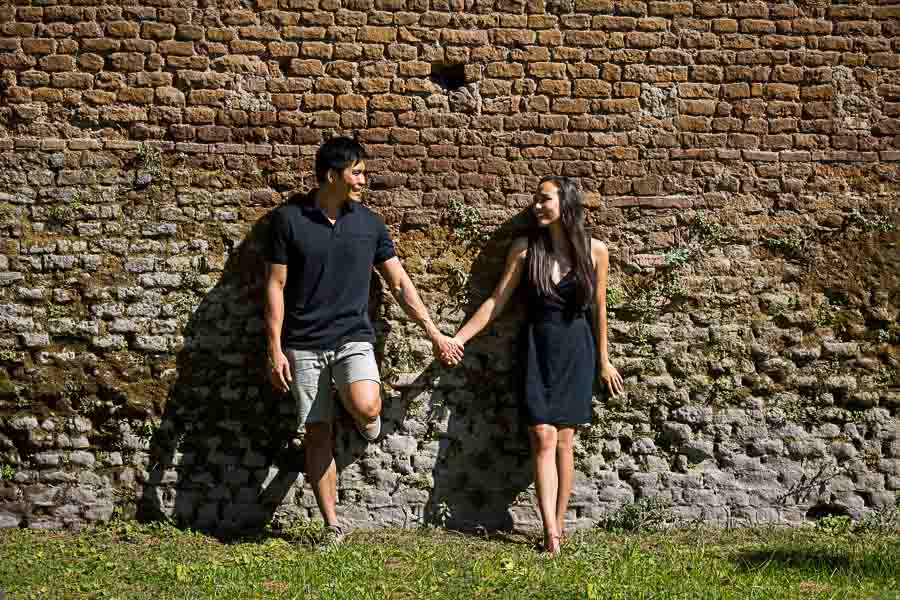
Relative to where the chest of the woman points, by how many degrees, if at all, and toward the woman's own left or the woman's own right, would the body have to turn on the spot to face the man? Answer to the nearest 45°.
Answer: approximately 90° to the woman's own right

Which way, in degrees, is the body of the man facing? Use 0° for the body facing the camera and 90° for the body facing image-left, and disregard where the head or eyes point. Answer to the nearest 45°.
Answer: approximately 0°

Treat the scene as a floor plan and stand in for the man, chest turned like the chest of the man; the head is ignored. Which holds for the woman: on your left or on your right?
on your left

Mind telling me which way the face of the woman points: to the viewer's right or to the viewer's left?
to the viewer's left

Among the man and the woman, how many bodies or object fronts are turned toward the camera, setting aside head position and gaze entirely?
2
